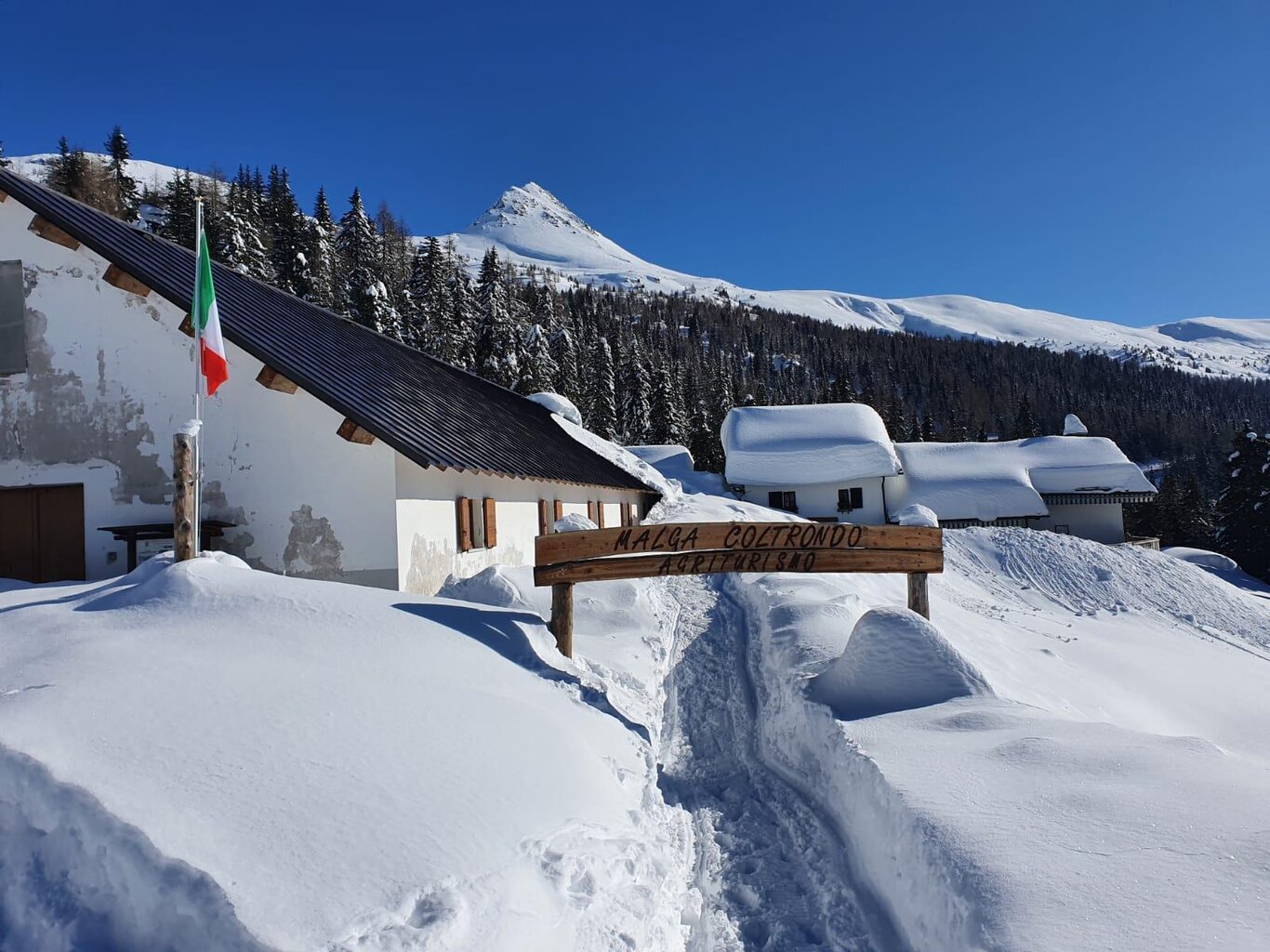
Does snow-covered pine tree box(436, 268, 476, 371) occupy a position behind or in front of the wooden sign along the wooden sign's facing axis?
behind

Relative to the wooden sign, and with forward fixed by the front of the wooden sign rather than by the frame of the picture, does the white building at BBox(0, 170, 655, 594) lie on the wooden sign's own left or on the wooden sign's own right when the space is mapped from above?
on the wooden sign's own right

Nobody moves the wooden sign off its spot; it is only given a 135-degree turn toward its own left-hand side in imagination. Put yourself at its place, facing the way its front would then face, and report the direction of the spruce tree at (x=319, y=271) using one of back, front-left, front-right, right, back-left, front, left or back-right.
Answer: left

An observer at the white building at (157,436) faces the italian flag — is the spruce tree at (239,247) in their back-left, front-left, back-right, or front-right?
back-left

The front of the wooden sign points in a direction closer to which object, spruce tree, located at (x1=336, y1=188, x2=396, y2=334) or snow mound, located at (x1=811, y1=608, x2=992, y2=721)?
the snow mound

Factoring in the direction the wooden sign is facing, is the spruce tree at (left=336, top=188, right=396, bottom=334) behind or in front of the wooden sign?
behind

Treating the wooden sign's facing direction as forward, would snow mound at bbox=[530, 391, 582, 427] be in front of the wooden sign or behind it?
behind

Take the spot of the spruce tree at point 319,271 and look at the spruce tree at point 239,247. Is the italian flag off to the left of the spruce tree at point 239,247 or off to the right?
left

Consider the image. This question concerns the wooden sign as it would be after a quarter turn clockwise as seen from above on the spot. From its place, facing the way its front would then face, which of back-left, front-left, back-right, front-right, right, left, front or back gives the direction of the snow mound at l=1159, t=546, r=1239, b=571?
back-right

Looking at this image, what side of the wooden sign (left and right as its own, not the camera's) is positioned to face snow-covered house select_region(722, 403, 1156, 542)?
back

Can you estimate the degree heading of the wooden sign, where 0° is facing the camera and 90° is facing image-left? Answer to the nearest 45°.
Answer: approximately 0°
